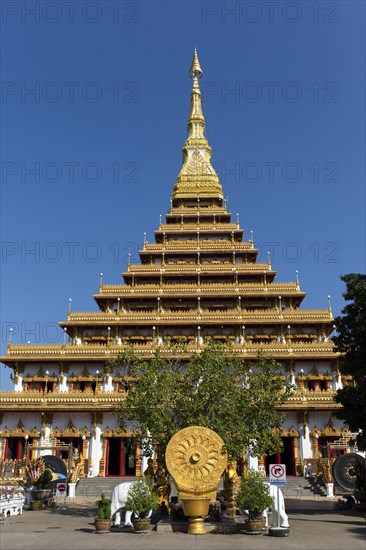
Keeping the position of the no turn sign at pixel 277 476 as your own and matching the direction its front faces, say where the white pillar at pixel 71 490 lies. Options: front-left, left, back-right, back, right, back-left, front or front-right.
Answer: back-right

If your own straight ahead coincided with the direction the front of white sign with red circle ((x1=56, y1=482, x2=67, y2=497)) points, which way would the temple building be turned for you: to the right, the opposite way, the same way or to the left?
the same way

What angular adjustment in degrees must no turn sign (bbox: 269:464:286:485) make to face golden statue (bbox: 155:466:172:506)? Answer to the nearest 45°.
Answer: approximately 135° to its right

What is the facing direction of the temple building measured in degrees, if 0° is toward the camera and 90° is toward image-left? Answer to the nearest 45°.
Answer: approximately 0°

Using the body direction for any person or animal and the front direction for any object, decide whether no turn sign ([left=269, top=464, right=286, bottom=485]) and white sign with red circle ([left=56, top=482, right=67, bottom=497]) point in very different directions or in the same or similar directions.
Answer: same or similar directions

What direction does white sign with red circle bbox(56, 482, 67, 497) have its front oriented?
toward the camera

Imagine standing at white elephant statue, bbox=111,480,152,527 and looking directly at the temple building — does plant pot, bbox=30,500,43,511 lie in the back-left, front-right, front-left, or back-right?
front-left

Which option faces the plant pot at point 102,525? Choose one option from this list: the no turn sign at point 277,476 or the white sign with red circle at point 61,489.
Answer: the white sign with red circle at point 61,489

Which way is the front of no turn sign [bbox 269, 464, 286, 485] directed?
toward the camera

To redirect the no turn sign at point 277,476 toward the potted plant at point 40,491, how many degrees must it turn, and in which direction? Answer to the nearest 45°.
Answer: approximately 135° to its right

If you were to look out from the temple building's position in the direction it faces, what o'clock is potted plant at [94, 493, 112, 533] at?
The potted plant is roughly at 12 o'clock from the temple building.

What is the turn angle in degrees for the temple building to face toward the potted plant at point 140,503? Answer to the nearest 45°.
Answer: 0° — it already faces it

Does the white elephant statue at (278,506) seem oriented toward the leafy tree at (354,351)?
no
